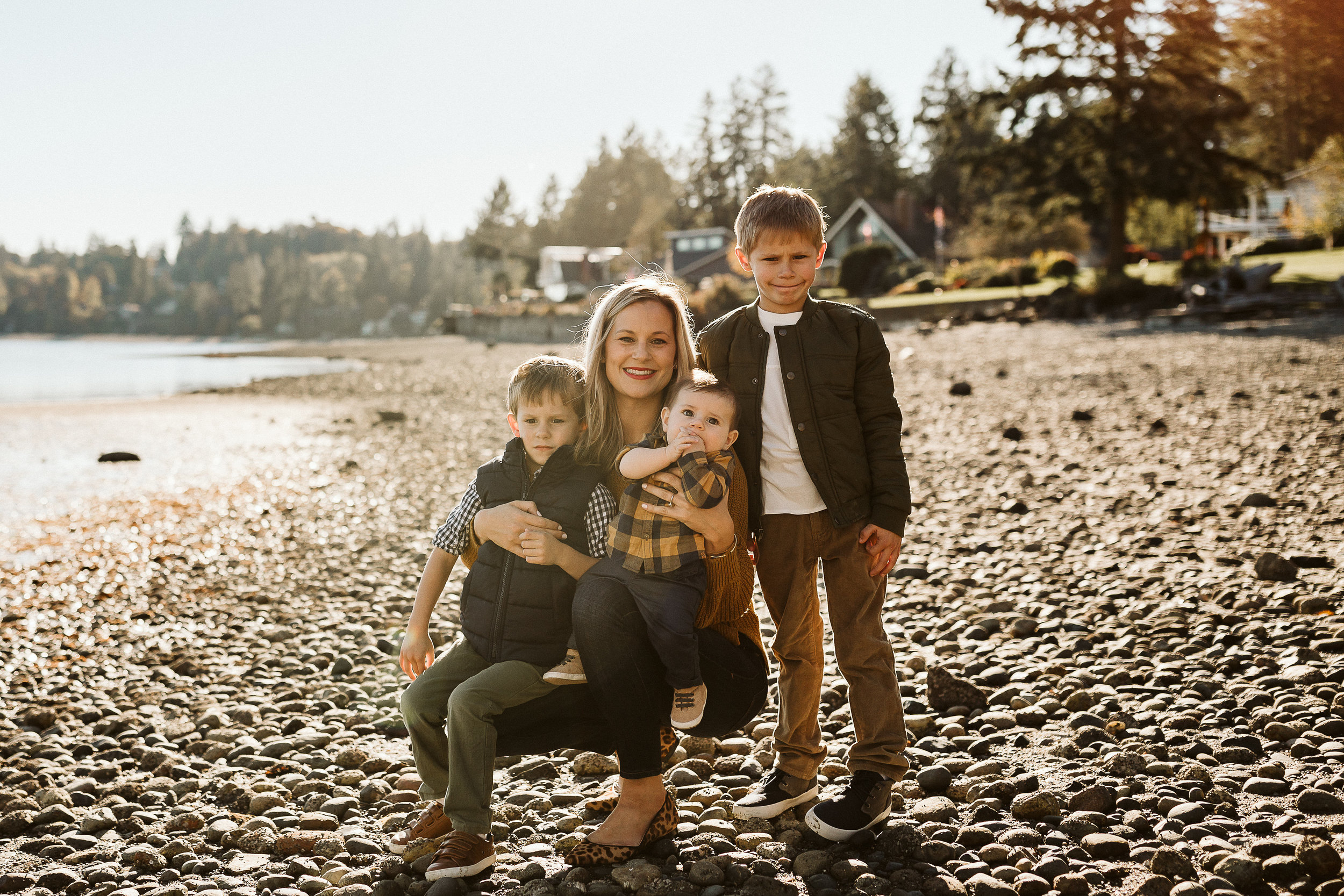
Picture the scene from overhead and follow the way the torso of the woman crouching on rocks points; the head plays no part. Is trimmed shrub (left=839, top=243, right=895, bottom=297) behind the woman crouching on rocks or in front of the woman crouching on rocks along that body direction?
behind

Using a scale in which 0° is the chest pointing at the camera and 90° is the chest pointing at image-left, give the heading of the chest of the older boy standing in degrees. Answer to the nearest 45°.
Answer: approximately 45°

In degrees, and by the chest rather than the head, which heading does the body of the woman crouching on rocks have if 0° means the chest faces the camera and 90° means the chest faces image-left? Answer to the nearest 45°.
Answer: approximately 45°

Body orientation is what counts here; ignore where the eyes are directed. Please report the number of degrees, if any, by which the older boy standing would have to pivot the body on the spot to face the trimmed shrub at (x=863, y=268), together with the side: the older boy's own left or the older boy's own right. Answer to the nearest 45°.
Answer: approximately 135° to the older boy's own right
